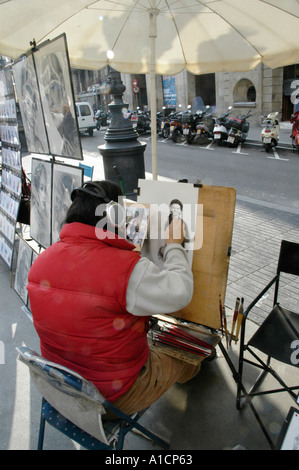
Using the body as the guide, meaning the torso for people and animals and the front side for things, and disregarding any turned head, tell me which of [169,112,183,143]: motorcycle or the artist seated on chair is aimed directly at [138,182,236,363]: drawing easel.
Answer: the artist seated on chair

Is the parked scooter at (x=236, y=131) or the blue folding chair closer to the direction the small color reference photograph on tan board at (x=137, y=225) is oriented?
the blue folding chair

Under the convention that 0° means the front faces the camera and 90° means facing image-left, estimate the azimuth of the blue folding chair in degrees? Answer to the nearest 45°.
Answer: approximately 225°

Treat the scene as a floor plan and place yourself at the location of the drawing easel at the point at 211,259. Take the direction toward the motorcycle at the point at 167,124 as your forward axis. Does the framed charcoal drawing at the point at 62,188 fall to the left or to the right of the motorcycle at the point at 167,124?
left

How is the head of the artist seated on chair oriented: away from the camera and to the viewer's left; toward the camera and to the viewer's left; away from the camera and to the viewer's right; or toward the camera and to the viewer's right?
away from the camera and to the viewer's right

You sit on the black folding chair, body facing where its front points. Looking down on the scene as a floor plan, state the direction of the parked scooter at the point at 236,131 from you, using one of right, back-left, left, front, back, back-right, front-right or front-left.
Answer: back-right

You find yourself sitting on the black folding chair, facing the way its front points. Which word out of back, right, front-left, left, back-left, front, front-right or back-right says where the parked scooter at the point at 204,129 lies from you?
back-right

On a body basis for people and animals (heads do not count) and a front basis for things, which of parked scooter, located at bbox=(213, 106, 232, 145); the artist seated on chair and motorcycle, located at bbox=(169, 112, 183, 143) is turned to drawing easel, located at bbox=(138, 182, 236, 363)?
the artist seated on chair
